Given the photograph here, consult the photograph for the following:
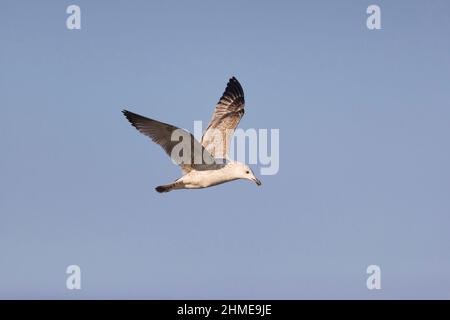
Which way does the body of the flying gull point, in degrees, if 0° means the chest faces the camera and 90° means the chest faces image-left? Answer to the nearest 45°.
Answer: approximately 270°
